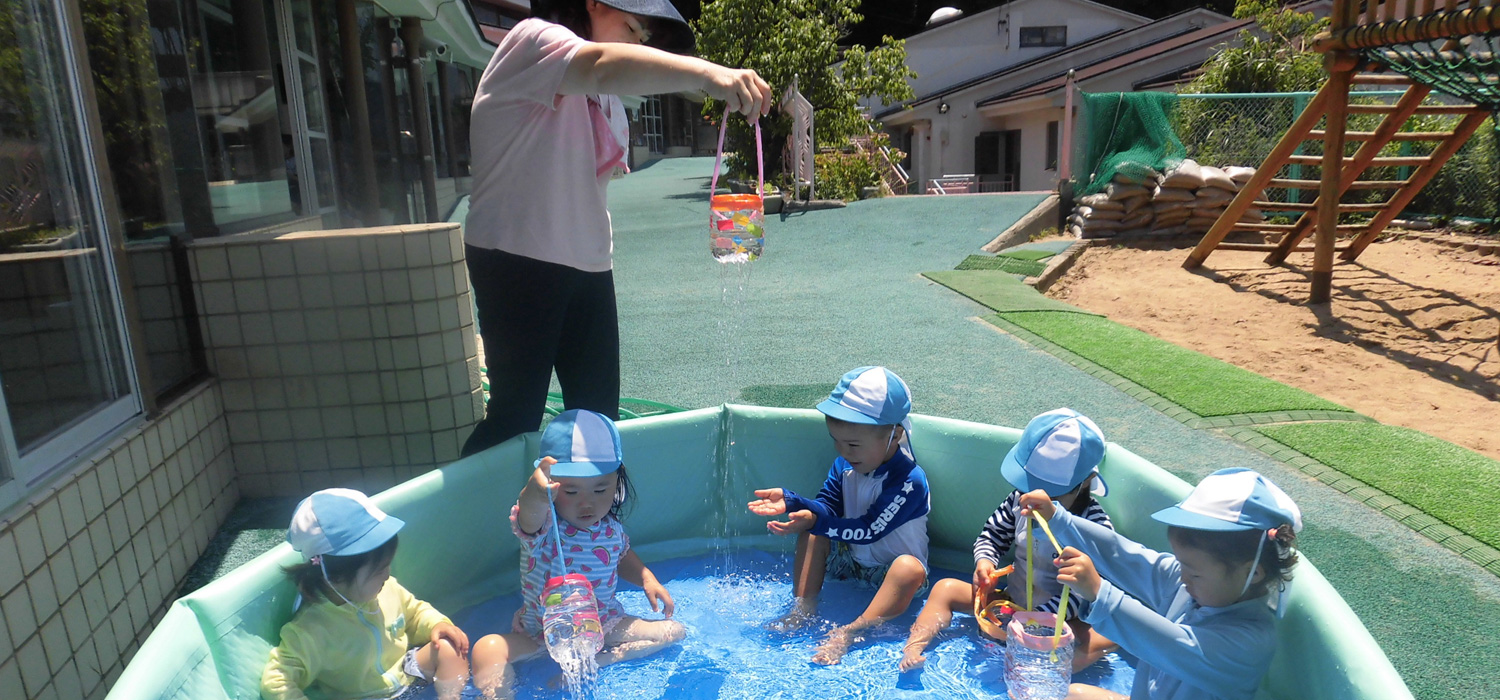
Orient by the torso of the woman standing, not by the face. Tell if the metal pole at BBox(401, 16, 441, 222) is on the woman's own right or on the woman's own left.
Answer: on the woman's own left

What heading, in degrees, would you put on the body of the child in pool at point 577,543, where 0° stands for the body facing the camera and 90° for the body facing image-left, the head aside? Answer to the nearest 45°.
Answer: approximately 0°

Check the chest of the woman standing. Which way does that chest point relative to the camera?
to the viewer's right

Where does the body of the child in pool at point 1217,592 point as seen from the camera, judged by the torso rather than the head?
to the viewer's left

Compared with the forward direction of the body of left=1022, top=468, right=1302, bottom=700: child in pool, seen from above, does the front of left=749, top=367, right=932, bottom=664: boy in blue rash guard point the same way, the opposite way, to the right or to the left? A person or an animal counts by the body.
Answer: to the left

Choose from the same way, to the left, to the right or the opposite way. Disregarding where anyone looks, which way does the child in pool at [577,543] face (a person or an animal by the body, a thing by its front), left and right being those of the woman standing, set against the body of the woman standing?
to the right

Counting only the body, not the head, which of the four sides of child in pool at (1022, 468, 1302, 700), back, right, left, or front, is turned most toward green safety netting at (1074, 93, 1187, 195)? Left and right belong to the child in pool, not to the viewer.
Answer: right

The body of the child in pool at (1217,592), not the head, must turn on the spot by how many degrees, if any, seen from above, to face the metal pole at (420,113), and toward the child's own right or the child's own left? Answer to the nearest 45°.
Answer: approximately 45° to the child's own right

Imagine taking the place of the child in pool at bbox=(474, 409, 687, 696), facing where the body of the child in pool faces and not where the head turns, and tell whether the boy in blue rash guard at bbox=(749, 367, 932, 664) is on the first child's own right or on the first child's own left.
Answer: on the first child's own left

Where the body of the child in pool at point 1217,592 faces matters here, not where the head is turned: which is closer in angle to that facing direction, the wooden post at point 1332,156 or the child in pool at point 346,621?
the child in pool

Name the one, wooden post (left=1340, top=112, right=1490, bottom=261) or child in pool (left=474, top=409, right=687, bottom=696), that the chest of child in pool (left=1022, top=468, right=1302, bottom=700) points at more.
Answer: the child in pool

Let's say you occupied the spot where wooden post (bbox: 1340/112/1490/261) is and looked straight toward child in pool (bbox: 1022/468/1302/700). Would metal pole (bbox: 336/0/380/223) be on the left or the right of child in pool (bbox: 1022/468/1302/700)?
right
